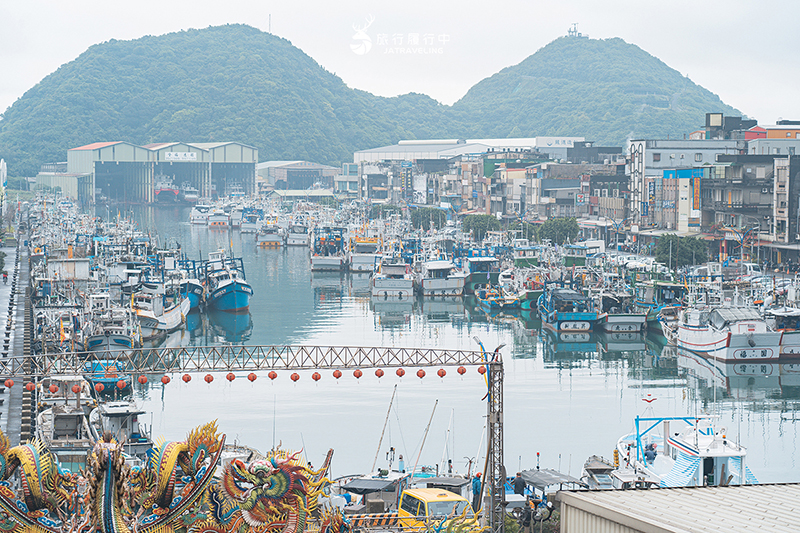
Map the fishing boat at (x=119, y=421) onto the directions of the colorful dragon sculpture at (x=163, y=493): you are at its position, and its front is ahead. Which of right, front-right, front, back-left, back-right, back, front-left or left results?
right

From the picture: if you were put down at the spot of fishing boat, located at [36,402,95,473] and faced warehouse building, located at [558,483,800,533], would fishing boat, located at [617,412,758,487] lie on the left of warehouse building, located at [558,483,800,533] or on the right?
left

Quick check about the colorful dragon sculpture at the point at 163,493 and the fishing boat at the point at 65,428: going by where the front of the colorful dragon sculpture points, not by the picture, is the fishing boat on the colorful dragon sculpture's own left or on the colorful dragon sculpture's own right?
on the colorful dragon sculpture's own right

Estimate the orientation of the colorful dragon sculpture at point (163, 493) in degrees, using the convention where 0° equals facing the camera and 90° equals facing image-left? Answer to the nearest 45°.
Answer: approximately 90°

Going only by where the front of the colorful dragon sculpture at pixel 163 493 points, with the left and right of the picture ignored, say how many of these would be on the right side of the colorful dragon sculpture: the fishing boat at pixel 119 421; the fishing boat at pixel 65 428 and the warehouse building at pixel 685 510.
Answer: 2

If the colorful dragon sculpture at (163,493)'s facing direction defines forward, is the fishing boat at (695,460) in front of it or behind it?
behind

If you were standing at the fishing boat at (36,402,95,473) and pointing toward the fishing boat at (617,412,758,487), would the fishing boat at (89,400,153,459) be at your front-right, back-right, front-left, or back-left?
front-left
